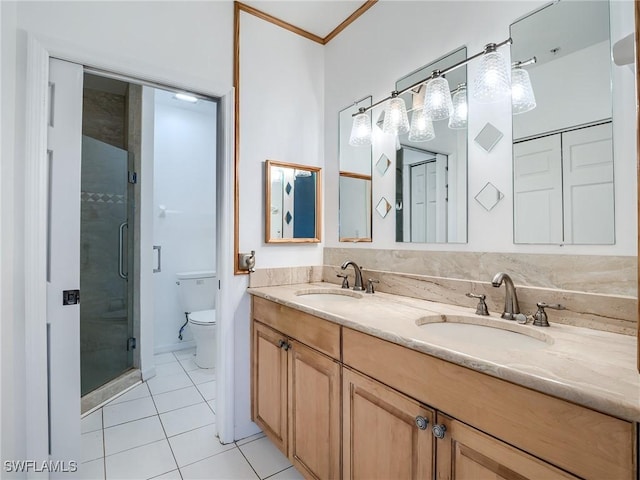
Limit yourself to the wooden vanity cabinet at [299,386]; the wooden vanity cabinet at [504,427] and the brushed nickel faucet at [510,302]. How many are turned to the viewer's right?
0

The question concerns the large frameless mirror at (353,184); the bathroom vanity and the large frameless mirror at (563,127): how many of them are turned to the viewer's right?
0

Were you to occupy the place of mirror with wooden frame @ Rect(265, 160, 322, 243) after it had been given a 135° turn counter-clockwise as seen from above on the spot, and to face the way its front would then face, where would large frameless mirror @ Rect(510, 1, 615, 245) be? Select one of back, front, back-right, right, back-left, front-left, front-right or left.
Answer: back-right

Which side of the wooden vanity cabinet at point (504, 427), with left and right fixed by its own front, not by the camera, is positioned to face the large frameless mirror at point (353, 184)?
right

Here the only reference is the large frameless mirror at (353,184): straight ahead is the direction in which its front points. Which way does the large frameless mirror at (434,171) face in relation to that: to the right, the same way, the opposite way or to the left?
the same way

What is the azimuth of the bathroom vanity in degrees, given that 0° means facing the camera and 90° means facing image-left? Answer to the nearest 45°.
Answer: approximately 45°

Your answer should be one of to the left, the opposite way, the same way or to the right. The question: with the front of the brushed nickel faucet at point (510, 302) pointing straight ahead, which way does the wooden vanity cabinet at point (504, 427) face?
the same way

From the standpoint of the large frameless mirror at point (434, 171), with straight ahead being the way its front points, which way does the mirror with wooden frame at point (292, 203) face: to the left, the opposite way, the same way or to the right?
to the left

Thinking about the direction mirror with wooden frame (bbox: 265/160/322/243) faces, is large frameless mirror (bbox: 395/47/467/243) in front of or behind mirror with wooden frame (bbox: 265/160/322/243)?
in front

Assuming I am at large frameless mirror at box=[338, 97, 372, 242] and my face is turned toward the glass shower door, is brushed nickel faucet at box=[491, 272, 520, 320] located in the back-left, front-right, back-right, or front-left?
back-left

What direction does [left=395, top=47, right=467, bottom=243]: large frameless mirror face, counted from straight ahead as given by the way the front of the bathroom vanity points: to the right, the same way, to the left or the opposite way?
the same way

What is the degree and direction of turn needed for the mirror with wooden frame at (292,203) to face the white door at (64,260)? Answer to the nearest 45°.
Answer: approximately 90° to its right

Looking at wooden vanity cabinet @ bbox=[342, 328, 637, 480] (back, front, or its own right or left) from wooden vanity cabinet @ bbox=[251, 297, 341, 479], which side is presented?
right

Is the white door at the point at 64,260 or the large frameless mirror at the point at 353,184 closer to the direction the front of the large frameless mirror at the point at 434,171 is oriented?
the white door

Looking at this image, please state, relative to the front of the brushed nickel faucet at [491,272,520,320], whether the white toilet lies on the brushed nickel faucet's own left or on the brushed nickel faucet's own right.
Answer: on the brushed nickel faucet's own right
